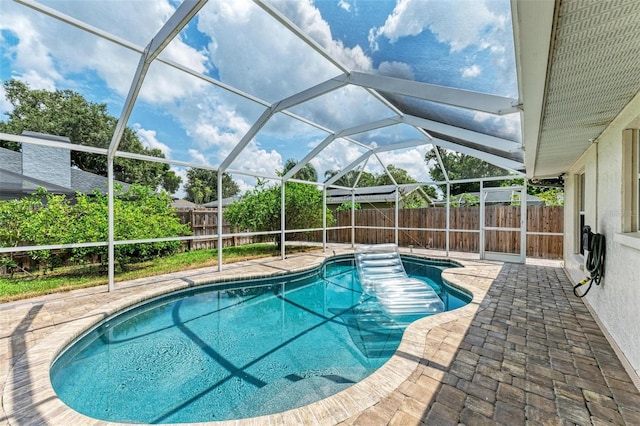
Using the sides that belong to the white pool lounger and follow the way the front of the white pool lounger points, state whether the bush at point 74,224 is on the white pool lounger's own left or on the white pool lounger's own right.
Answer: on the white pool lounger's own right

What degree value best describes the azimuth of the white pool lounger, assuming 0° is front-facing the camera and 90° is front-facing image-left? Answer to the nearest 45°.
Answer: approximately 315°

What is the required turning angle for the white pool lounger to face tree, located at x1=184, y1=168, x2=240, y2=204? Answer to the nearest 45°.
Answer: approximately 180°

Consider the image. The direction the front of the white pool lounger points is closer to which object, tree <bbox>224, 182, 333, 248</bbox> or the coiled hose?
the coiled hose

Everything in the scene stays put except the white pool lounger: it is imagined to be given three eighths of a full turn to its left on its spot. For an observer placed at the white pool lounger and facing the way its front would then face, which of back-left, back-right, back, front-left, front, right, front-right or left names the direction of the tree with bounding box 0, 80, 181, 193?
back-left

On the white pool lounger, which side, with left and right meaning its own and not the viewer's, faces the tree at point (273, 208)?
back

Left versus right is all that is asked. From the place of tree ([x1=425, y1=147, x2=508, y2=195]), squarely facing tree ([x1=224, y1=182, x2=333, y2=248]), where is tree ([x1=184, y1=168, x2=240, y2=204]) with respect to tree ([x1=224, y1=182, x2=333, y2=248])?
right

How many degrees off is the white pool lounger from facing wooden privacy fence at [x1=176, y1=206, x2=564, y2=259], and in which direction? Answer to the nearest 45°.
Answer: approximately 135° to its left
